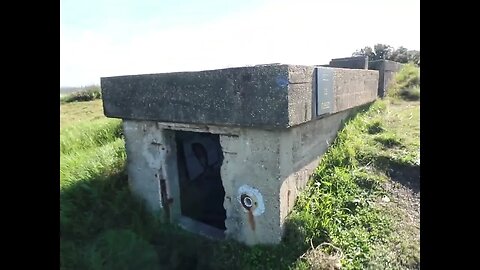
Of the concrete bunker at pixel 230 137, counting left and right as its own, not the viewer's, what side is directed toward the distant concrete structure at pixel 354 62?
back

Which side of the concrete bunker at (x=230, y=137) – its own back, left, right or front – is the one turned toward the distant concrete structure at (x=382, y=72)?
back

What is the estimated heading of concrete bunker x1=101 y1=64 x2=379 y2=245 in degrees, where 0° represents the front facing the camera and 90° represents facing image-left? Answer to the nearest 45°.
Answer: approximately 45°

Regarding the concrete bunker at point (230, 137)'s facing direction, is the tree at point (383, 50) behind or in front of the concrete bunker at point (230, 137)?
behind
